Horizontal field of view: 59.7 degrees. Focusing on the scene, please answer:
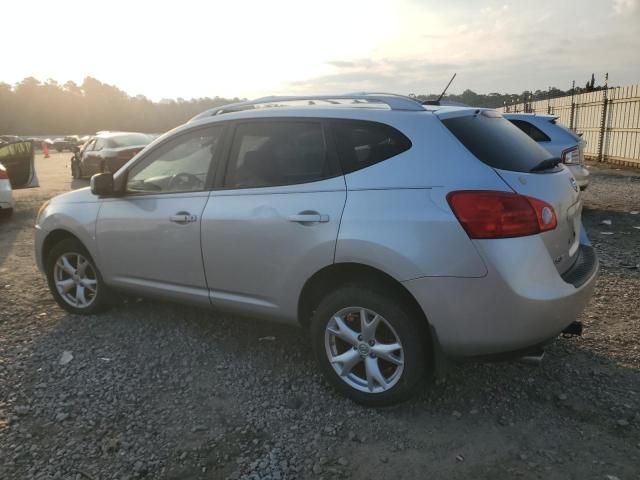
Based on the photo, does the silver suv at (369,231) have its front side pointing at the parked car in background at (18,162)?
yes

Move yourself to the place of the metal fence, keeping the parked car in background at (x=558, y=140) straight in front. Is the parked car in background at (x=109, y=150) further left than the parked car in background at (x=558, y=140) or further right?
right

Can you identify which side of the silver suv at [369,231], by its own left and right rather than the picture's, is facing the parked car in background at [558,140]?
right

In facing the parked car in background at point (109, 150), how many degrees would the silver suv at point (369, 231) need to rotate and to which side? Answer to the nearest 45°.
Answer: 0° — it already faces it

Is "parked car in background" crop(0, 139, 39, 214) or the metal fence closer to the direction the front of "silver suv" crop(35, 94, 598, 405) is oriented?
the parked car in background

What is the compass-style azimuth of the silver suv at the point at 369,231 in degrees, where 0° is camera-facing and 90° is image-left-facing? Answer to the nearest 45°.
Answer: approximately 135°

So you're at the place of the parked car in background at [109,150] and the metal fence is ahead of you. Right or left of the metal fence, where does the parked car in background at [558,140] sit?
right

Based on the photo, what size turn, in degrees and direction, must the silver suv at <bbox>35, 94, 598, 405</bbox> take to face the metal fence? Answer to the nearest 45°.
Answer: approximately 90° to its right

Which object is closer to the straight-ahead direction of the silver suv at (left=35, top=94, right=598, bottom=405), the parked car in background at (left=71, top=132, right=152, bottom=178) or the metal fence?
the parked car in background
